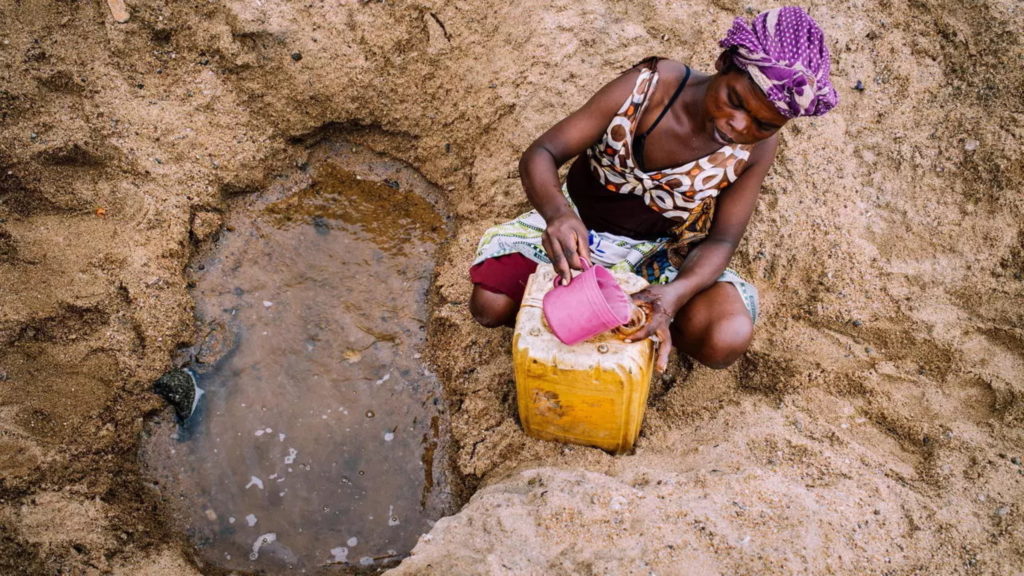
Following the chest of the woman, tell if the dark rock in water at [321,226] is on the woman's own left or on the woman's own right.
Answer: on the woman's own right

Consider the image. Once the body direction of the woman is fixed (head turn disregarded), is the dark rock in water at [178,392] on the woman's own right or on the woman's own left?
on the woman's own right

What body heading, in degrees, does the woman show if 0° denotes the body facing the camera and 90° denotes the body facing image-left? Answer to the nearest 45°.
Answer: approximately 0°
